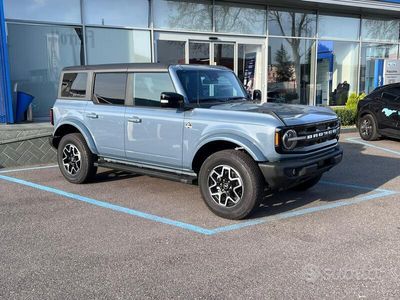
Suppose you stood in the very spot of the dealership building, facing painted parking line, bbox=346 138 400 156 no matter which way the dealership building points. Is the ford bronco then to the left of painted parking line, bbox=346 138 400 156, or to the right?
right

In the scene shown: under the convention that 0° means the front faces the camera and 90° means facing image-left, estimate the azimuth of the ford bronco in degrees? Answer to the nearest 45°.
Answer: approximately 315°

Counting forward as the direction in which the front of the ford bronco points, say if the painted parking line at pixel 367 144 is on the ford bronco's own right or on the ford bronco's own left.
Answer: on the ford bronco's own left

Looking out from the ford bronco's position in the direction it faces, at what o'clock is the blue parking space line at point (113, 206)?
The blue parking space line is roughly at 4 o'clock from the ford bronco.
